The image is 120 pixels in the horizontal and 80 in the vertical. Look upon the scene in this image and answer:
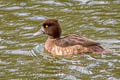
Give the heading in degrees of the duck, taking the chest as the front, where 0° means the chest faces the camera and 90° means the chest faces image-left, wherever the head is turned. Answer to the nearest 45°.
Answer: approximately 90°
